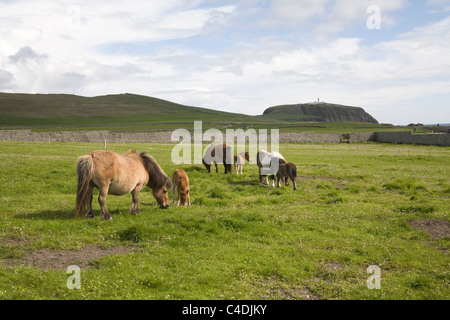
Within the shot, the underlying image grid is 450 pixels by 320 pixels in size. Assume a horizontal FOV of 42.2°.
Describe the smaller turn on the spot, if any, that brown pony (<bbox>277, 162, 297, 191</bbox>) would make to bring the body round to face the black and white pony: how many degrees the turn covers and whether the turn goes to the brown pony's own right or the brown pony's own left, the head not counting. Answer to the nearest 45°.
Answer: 0° — it already faces it
